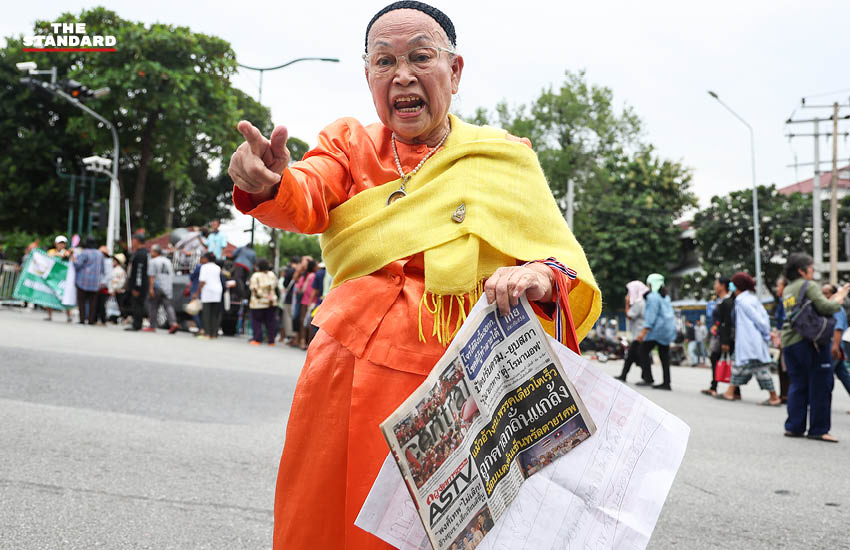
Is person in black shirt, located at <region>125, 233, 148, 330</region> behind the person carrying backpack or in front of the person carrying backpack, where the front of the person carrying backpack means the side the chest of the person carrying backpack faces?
behind

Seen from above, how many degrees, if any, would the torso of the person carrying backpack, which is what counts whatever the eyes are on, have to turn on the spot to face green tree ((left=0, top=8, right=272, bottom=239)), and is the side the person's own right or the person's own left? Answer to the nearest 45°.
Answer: approximately 135° to the person's own left

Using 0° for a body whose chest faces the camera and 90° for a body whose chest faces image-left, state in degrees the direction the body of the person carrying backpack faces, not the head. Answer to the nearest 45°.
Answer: approximately 270°

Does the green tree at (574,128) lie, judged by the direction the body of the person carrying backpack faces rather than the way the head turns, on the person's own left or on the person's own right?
on the person's own left

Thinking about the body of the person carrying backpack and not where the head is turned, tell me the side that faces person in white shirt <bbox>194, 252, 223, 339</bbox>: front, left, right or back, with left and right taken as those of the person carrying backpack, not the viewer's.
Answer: back
